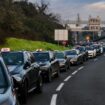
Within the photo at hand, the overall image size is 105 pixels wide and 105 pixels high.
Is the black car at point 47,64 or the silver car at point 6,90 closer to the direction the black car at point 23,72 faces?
the silver car

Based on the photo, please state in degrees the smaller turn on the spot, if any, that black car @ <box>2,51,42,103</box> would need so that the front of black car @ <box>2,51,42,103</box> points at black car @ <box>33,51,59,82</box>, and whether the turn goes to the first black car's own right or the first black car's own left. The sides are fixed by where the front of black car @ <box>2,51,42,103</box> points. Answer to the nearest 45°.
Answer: approximately 135° to the first black car's own right

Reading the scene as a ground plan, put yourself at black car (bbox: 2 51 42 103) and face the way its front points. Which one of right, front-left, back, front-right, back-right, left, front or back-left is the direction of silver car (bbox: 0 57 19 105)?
front-left

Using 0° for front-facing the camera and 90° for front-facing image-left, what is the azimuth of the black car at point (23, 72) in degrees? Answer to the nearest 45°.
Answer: approximately 45°
